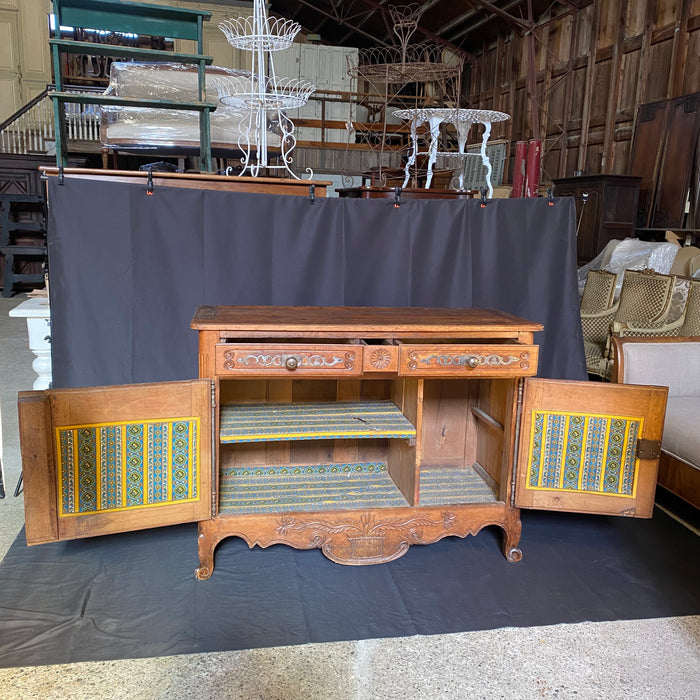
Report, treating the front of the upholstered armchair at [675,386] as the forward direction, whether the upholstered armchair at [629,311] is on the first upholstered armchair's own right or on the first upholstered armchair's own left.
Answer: on the first upholstered armchair's own right

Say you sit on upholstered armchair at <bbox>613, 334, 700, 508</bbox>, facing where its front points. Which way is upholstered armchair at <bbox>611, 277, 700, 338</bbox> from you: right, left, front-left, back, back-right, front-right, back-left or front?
back-right

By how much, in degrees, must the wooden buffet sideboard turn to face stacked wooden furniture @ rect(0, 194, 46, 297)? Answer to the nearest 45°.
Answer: approximately 135° to its right

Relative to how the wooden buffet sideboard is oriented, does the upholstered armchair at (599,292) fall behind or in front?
behind

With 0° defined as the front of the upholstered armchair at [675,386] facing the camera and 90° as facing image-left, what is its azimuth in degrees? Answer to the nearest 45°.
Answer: approximately 45°

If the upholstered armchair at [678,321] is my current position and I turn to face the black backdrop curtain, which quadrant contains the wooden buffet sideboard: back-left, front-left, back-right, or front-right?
front-left

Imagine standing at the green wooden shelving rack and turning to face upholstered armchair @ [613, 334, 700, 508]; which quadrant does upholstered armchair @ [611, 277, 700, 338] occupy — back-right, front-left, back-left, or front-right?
front-left

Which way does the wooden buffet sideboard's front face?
toward the camera

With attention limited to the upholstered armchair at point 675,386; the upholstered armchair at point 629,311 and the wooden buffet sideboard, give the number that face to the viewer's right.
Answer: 0

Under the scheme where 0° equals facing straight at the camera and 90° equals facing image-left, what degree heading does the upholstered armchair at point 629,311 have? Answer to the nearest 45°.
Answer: approximately 45°

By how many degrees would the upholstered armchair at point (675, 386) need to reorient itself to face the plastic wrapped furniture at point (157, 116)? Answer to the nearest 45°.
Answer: approximately 45° to its right

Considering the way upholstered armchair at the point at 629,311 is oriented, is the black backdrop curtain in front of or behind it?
in front

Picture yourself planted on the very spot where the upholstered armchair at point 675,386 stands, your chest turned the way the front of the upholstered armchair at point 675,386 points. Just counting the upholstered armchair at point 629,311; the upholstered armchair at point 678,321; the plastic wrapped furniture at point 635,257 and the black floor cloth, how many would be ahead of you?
1

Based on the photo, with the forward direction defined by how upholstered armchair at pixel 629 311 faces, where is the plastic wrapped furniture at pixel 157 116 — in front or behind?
in front
